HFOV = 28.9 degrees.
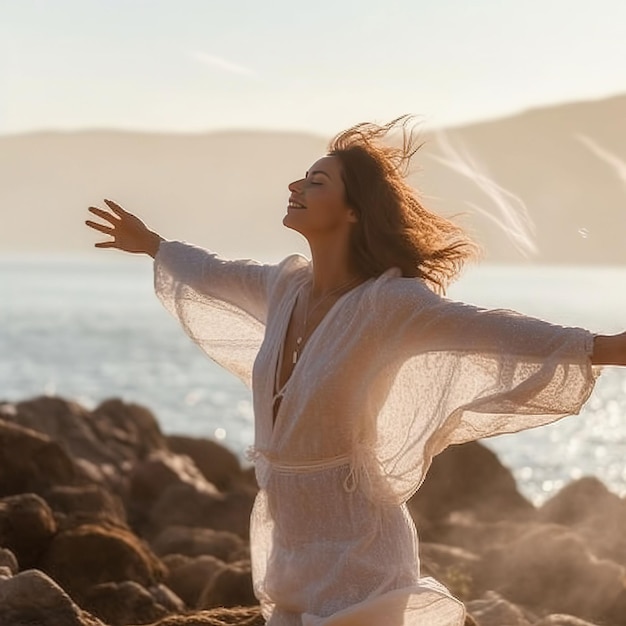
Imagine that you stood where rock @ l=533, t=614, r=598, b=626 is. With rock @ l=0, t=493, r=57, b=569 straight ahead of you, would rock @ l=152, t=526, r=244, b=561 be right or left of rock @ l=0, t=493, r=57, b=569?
right

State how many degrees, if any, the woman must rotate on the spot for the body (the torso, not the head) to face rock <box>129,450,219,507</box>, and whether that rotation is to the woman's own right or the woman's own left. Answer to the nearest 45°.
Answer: approximately 135° to the woman's own right

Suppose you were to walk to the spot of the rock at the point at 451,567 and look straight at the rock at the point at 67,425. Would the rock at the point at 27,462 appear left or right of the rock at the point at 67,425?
left

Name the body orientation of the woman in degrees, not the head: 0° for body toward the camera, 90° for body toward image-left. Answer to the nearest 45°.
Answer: approximately 45°

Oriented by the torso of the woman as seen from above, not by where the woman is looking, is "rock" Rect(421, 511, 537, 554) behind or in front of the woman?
behind

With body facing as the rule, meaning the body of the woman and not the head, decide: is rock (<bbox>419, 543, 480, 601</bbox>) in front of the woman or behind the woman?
behind

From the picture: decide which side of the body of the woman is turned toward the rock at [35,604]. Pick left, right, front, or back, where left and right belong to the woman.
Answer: right

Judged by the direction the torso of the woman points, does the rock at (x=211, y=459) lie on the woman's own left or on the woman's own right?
on the woman's own right

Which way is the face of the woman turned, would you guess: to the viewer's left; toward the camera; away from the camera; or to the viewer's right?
to the viewer's left
